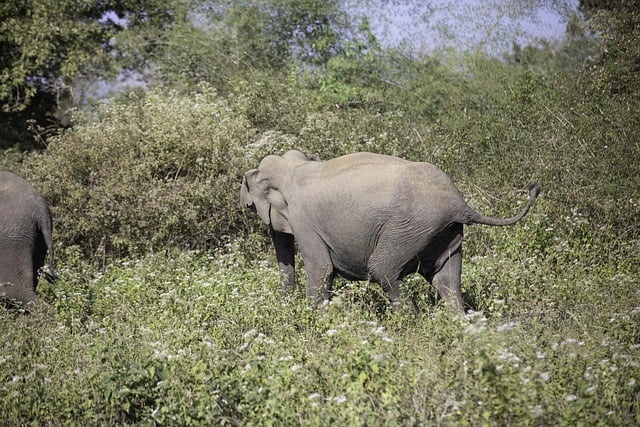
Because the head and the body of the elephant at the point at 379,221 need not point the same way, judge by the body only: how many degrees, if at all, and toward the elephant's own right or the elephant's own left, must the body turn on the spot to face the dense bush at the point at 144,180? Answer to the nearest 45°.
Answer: approximately 45° to the elephant's own right

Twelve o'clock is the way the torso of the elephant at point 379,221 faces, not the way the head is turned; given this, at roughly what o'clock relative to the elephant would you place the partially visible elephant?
The partially visible elephant is roughly at 12 o'clock from the elephant.

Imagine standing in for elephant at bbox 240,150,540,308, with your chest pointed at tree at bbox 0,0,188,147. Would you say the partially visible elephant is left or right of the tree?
left

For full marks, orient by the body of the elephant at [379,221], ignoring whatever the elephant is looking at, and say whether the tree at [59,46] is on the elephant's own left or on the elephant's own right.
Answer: on the elephant's own right

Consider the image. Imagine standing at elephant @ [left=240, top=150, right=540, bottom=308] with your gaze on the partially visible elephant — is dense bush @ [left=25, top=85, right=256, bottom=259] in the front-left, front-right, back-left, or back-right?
front-right

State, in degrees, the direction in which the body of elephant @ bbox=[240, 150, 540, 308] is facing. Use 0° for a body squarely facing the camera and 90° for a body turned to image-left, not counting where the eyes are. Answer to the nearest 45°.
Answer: approximately 90°

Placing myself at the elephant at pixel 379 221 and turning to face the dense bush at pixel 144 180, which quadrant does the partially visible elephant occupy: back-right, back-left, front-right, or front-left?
front-left
